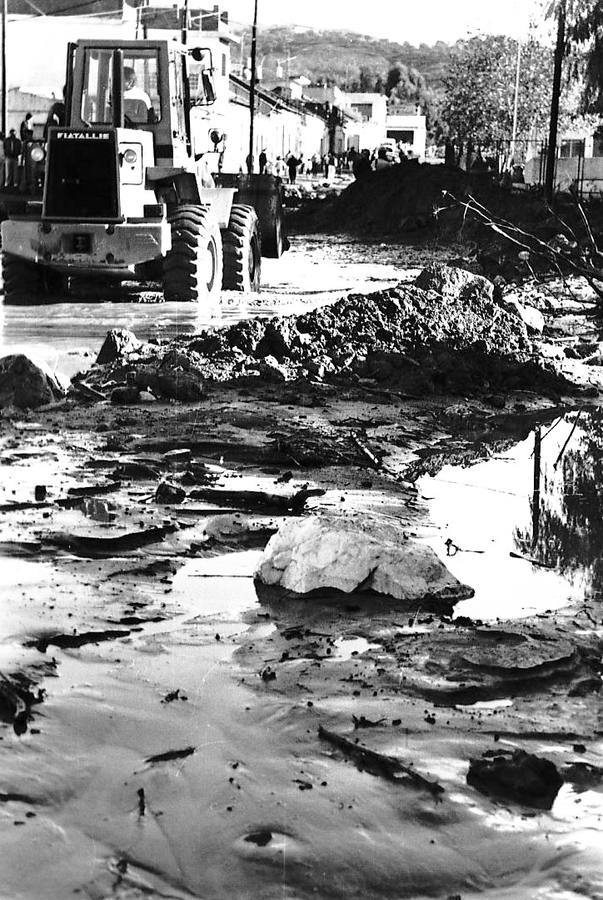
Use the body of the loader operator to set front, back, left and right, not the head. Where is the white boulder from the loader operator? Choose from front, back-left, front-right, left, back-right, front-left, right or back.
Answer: back-right

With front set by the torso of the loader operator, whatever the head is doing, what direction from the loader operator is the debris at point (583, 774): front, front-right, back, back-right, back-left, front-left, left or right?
back-right

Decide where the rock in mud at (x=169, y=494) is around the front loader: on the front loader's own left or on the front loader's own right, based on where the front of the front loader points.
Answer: on the front loader's own right

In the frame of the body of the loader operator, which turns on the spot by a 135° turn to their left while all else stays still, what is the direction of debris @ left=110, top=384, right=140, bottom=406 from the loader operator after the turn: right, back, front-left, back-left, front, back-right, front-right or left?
left

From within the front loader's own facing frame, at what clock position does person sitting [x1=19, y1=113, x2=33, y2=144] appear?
The person sitting is roughly at 9 o'clock from the front loader.

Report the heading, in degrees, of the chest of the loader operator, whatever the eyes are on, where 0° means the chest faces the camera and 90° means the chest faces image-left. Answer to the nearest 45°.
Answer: approximately 225°

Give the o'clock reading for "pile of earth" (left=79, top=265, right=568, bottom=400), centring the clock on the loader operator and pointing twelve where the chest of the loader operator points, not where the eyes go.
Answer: The pile of earth is roughly at 4 o'clock from the loader operator.

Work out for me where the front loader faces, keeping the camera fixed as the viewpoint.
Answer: facing away from the viewer and to the right of the viewer

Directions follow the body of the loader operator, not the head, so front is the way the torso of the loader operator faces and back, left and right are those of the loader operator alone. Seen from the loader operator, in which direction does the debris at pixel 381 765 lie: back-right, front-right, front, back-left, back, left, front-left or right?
back-right

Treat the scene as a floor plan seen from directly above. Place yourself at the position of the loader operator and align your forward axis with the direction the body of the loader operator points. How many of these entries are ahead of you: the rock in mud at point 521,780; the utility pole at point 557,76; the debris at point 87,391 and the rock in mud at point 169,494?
1

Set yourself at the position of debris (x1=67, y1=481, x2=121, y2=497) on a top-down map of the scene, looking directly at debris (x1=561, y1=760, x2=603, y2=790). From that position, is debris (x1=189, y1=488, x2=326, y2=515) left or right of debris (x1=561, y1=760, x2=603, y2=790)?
left

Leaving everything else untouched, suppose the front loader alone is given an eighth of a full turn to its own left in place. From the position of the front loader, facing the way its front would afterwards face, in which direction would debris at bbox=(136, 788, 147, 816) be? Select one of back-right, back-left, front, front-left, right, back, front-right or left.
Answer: back

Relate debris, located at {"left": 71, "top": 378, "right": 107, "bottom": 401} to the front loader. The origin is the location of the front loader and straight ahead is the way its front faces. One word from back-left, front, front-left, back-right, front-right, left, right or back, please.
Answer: back-right

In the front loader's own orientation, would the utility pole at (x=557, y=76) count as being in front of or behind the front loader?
in front
